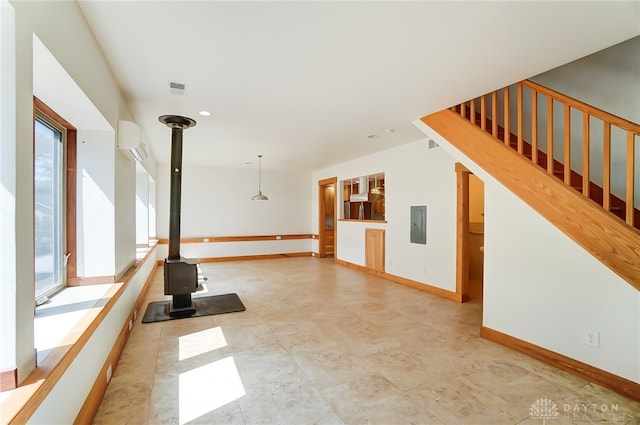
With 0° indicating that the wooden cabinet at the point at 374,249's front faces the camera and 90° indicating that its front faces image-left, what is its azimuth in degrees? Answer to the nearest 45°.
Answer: approximately 45°

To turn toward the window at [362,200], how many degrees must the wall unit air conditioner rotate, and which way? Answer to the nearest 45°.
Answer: approximately 45° to its left

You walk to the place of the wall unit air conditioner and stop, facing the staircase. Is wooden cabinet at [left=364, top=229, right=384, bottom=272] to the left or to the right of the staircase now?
left

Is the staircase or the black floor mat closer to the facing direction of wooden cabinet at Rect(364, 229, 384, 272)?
the black floor mat

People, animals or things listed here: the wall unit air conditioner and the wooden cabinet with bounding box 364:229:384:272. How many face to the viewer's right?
1

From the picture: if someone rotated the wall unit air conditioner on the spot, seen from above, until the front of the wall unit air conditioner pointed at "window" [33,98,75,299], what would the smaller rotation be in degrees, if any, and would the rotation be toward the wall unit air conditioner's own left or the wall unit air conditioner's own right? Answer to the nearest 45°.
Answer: approximately 135° to the wall unit air conditioner's own right

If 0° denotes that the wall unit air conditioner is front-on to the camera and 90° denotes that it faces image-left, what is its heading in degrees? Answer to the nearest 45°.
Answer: approximately 270°

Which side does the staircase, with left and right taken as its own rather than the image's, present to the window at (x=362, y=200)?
back

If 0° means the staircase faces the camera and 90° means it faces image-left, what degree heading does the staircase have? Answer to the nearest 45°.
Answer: approximately 315°

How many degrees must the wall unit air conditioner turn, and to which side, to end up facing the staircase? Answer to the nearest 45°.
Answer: approximately 45° to its right

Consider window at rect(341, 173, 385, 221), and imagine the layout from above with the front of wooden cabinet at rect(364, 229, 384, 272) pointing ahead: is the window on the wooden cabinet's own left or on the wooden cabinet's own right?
on the wooden cabinet's own right

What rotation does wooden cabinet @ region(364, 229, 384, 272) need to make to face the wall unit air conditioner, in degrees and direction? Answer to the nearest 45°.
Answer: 0° — it already faces it
